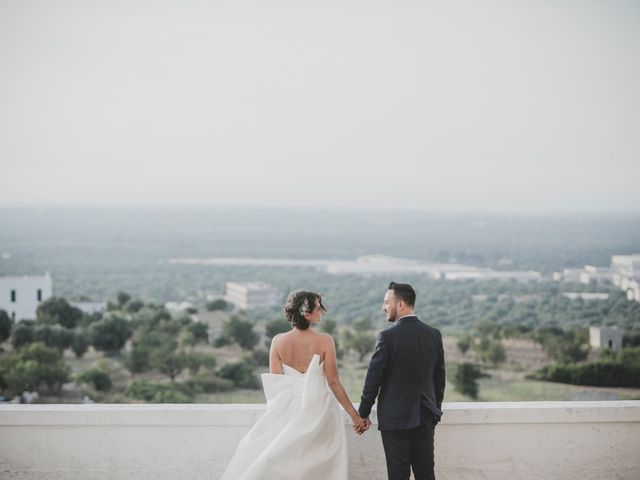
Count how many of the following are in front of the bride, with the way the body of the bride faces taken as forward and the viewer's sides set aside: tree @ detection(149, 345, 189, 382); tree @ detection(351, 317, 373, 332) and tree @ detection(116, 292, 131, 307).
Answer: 3

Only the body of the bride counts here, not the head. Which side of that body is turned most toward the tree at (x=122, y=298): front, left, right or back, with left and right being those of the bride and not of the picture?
front

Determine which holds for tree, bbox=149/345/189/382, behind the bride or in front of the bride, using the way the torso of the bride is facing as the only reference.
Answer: in front

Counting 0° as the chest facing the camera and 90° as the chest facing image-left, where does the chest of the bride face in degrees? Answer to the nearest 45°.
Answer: approximately 180°

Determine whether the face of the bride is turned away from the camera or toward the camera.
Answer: away from the camera

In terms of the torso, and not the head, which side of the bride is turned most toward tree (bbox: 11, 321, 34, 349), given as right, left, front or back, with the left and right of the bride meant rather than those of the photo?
front

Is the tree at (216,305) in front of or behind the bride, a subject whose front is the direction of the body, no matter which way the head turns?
in front

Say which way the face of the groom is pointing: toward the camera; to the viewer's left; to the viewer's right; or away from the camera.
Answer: to the viewer's left
